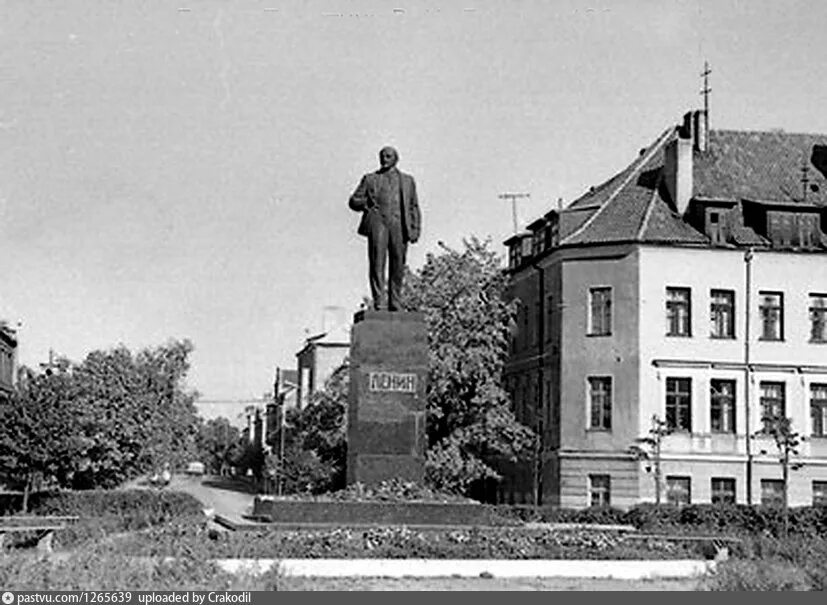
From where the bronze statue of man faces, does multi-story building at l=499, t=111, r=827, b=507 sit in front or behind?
behind

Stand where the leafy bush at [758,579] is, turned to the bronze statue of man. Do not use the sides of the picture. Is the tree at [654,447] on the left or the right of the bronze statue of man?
right

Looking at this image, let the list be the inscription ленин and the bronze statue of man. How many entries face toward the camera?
2

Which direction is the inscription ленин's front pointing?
toward the camera

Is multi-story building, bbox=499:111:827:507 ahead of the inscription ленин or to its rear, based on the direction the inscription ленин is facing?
to the rear

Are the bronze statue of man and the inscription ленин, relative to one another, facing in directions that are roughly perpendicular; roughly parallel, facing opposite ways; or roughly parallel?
roughly parallel
